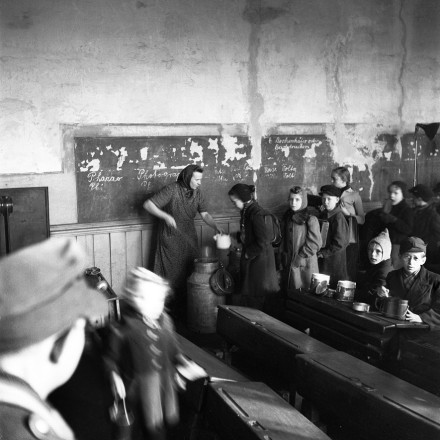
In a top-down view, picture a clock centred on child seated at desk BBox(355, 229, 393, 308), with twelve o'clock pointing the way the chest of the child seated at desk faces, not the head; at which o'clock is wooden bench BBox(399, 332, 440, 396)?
The wooden bench is roughly at 10 o'clock from the child seated at desk.

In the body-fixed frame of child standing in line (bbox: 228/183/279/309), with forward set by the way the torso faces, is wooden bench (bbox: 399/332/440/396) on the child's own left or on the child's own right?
on the child's own left

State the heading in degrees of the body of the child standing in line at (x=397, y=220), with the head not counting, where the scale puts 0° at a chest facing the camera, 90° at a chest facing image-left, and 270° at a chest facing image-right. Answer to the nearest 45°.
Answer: approximately 45°

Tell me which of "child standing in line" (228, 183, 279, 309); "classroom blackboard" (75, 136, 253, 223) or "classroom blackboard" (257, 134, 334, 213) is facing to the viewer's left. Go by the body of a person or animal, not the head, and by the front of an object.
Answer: the child standing in line

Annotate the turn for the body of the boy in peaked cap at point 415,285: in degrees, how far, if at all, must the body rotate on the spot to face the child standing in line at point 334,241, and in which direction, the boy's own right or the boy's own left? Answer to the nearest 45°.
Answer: approximately 90° to the boy's own right

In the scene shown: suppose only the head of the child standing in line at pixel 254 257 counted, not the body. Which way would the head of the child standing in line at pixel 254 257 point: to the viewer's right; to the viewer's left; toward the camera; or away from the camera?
to the viewer's left

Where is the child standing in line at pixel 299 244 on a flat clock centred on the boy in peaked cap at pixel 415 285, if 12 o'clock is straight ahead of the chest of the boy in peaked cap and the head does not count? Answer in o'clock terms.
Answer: The child standing in line is roughly at 3 o'clock from the boy in peaked cap.

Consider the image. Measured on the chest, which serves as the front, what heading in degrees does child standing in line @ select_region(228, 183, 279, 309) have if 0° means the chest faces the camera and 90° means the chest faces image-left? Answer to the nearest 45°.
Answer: approximately 90°

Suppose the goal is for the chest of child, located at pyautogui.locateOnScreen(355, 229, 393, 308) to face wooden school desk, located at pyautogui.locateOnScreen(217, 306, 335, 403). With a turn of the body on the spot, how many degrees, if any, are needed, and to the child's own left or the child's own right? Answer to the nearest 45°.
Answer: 0° — they already face it

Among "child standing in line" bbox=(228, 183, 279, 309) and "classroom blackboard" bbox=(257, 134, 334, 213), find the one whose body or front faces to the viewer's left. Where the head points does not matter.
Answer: the child standing in line

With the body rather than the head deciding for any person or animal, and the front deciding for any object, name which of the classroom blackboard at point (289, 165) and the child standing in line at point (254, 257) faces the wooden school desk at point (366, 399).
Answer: the classroom blackboard
